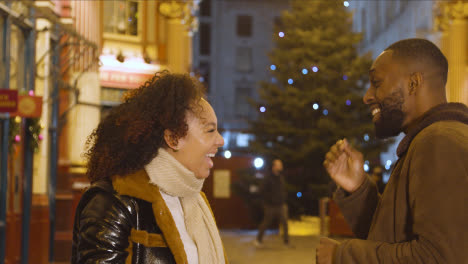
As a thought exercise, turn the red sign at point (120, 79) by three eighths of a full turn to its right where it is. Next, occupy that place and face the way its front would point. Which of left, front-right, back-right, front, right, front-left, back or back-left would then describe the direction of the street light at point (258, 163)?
right

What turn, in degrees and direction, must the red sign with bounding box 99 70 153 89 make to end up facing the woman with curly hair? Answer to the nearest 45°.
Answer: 0° — it already faces them

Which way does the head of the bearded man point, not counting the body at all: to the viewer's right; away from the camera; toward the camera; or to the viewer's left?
to the viewer's left

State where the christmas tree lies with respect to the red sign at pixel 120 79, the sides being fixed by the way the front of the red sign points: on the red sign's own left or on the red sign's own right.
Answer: on the red sign's own left

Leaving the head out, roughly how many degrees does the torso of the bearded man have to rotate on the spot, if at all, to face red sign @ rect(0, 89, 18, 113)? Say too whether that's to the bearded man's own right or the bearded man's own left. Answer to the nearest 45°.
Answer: approximately 45° to the bearded man's own right

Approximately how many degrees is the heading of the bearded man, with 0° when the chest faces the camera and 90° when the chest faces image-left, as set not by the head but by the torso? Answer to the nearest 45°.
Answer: approximately 90°

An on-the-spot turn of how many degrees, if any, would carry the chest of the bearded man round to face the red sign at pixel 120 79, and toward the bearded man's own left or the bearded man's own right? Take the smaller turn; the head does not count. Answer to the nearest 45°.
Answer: approximately 45° to the bearded man's own right

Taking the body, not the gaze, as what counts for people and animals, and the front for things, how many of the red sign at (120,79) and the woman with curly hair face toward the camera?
1

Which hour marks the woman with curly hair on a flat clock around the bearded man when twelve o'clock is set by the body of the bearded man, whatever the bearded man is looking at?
The woman with curly hair is roughly at 12 o'clock from the bearded man.

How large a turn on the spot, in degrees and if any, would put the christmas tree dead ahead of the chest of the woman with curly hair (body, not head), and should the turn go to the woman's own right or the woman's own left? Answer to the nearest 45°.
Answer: approximately 90° to the woman's own left

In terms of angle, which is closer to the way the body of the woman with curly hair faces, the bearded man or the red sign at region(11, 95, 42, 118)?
the bearded man

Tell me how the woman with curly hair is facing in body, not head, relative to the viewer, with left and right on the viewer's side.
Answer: facing to the right of the viewer
